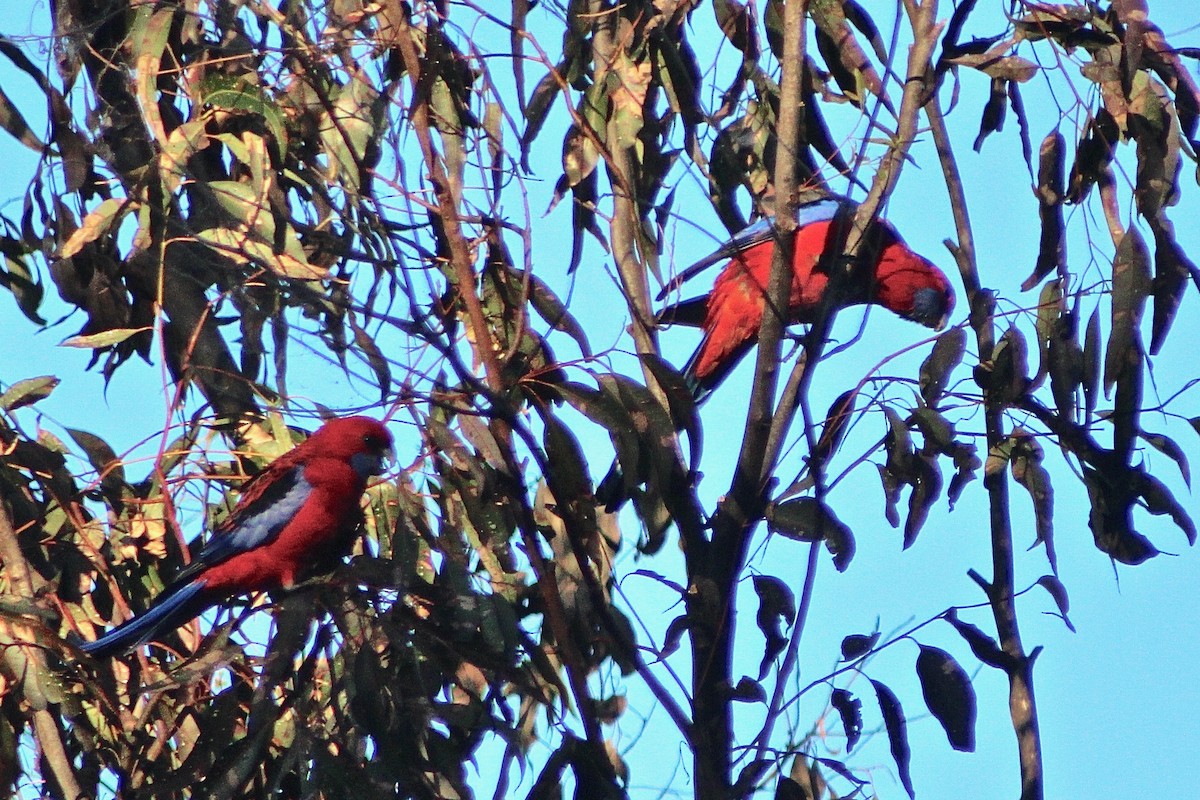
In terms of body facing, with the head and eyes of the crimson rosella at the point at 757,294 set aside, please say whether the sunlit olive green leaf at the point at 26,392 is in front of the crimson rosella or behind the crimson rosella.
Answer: behind

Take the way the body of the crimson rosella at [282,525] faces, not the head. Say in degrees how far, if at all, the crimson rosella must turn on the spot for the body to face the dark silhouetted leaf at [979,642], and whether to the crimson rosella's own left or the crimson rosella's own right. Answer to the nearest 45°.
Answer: approximately 45° to the crimson rosella's own right

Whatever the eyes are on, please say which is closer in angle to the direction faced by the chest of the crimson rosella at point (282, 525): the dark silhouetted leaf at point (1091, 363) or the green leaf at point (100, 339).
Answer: the dark silhouetted leaf

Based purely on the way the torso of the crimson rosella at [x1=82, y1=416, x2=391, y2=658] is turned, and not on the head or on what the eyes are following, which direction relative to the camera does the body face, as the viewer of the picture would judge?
to the viewer's right

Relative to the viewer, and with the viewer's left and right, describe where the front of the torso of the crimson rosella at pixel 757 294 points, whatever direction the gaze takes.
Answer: facing to the right of the viewer

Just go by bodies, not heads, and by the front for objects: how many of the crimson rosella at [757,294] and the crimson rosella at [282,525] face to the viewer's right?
2
